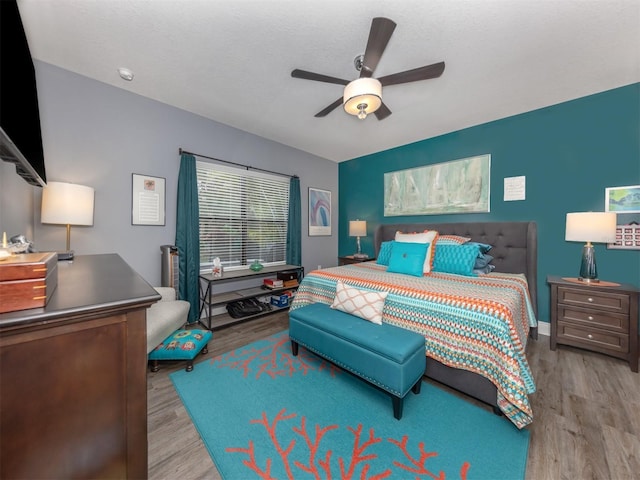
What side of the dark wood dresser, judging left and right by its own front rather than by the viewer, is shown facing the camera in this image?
right

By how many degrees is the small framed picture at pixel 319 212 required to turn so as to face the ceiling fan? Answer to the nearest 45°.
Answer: approximately 45° to its right

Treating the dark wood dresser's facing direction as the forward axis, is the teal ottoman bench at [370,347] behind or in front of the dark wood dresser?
in front

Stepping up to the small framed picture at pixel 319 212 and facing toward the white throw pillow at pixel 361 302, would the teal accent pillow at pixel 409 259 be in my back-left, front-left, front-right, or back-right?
front-left

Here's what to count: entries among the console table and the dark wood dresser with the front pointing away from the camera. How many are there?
0

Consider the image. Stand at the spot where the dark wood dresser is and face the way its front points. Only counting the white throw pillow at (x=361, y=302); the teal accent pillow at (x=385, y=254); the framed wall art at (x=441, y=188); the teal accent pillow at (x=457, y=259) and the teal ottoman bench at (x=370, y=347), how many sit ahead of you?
5

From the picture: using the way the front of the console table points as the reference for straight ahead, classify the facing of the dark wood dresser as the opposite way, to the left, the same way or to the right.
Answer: to the left

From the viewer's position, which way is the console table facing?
facing the viewer and to the right of the viewer

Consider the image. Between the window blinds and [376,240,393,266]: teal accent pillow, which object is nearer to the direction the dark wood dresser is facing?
the teal accent pillow

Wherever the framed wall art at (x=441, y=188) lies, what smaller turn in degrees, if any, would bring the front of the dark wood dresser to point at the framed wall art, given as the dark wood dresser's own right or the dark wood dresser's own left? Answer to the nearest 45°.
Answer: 0° — it already faces it

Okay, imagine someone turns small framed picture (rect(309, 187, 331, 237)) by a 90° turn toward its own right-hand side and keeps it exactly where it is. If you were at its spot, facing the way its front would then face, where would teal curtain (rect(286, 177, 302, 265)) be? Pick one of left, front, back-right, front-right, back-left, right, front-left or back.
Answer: front

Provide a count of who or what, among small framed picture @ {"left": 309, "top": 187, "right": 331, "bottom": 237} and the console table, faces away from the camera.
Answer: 0

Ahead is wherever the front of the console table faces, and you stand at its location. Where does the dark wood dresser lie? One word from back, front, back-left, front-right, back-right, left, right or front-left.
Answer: front-right

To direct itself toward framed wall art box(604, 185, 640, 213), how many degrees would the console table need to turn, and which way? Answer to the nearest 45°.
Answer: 0° — it already faces it
